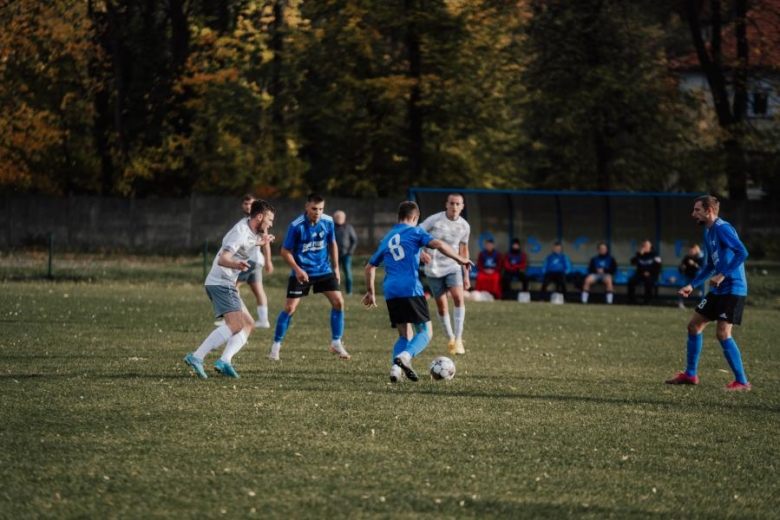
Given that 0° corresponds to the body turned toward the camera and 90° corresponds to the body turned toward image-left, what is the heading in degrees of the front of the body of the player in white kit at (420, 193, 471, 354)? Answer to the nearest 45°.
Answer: approximately 0°

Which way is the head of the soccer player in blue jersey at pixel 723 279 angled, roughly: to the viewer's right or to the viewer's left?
to the viewer's left

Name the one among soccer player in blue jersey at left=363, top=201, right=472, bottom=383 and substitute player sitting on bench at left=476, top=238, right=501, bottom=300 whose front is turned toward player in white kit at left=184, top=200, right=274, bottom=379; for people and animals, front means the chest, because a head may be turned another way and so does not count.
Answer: the substitute player sitting on bench

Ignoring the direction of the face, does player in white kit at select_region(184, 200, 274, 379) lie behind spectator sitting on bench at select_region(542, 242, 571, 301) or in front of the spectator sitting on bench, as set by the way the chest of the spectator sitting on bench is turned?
in front

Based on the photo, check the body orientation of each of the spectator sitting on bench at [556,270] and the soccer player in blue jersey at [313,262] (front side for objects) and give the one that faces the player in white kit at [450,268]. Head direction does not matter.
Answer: the spectator sitting on bench

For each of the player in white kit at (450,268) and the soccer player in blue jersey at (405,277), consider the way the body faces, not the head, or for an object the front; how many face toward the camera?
1

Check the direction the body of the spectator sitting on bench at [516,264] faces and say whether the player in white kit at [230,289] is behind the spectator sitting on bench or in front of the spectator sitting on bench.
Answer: in front

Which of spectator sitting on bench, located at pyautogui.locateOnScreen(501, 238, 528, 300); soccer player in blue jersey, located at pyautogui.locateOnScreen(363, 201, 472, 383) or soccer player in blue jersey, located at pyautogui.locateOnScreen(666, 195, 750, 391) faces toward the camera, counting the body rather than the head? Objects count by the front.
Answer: the spectator sitting on bench

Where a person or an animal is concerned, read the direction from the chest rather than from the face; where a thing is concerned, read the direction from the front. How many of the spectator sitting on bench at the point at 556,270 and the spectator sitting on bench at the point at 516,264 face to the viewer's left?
0

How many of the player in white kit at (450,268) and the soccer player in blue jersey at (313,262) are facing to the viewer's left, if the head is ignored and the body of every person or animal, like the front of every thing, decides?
0

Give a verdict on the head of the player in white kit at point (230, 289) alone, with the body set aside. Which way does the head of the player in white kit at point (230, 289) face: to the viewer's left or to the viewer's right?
to the viewer's right

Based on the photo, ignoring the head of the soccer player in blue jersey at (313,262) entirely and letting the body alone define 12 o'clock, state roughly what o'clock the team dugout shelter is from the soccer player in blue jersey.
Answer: The team dugout shelter is roughly at 7 o'clock from the soccer player in blue jersey.
